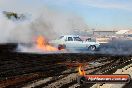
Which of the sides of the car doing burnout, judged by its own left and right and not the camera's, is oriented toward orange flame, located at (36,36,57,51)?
back

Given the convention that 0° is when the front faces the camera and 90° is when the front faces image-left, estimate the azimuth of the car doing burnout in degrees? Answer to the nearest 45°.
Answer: approximately 270°
